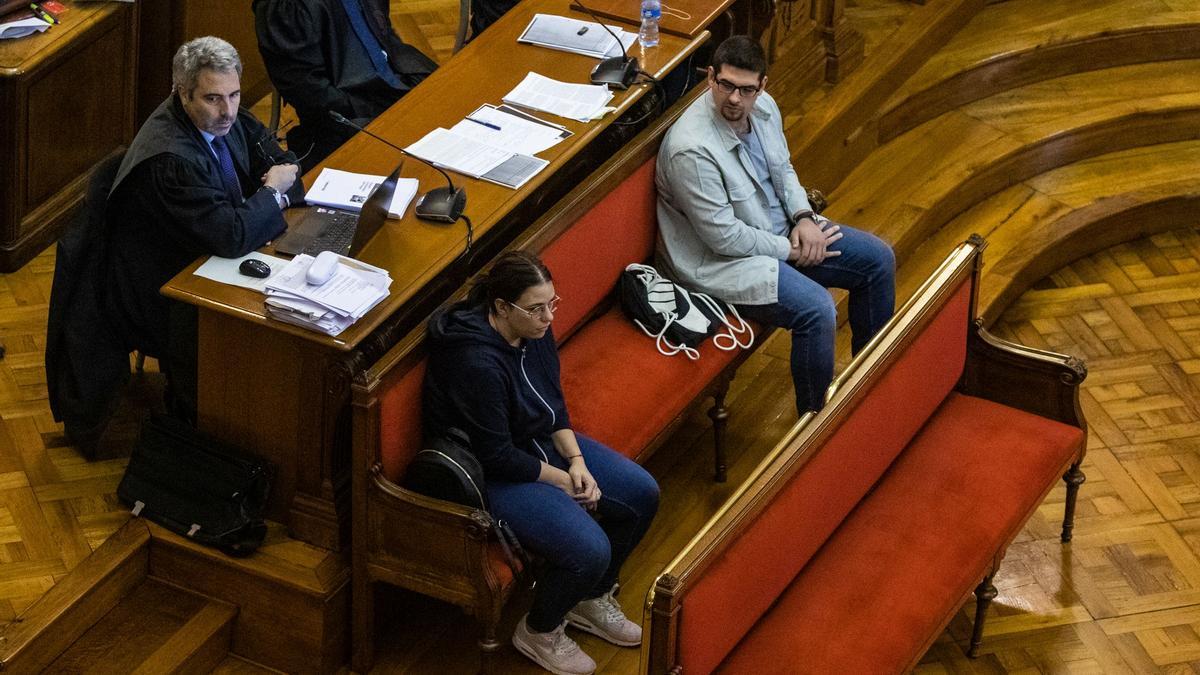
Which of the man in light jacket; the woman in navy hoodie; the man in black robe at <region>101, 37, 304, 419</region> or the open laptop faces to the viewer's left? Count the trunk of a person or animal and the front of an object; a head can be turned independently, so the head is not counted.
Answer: the open laptop

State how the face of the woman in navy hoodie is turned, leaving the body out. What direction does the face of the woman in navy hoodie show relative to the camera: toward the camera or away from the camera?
toward the camera

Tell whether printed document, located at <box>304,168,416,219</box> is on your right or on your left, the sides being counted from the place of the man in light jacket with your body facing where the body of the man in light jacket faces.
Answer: on your right

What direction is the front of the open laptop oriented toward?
to the viewer's left

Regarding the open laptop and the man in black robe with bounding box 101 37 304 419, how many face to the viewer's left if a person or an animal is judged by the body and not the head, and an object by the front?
1

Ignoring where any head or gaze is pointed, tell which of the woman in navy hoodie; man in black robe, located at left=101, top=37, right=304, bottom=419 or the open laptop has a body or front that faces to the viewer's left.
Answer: the open laptop

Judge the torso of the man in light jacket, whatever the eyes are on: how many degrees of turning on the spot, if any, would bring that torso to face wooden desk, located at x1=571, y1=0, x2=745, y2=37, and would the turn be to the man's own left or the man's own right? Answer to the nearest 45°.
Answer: approximately 180°

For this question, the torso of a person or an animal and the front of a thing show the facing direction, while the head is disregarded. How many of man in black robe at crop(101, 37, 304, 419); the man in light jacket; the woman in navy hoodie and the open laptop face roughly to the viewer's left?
1

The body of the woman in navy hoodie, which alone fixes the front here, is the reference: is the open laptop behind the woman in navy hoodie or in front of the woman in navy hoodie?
behind

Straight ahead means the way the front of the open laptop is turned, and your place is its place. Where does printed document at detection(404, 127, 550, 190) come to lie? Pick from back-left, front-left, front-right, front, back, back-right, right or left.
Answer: back-right
